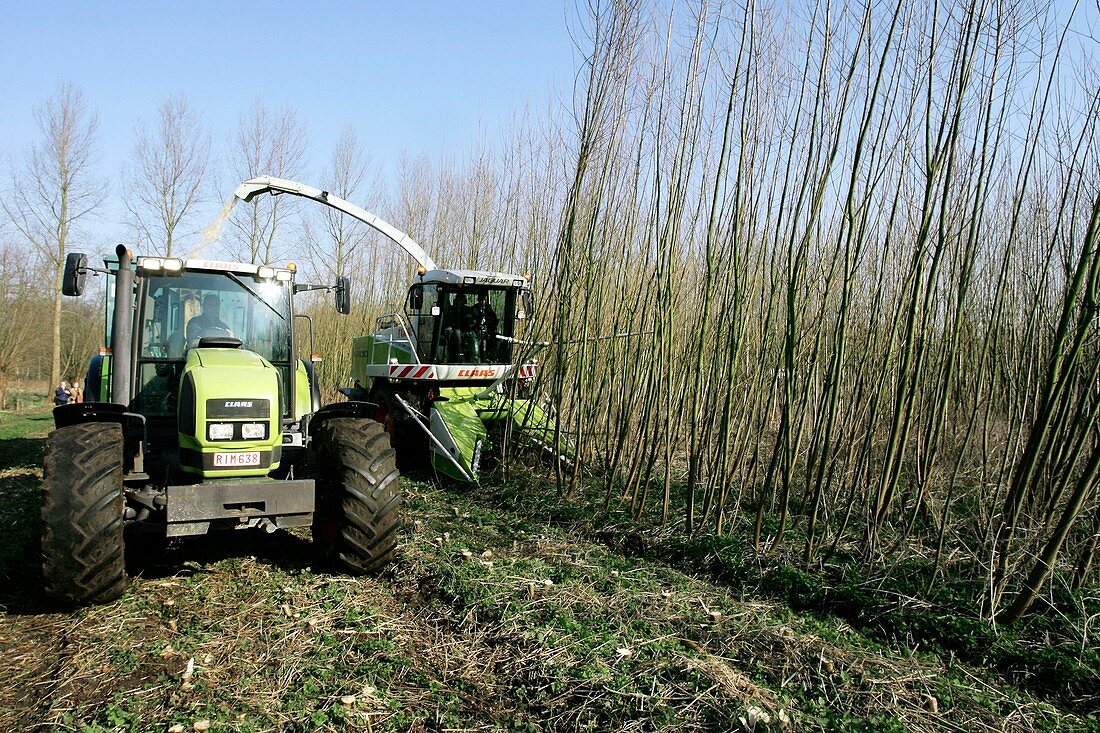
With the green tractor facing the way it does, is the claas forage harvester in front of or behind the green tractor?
behind

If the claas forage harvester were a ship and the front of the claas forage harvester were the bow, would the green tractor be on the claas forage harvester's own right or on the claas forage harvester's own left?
on the claas forage harvester's own right

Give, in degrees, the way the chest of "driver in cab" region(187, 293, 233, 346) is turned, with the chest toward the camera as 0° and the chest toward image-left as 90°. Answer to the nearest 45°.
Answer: approximately 0°

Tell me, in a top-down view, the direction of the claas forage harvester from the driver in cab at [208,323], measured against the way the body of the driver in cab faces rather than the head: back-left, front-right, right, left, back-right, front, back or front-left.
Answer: back-left

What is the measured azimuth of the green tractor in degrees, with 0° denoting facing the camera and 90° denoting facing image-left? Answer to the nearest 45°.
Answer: approximately 0°
